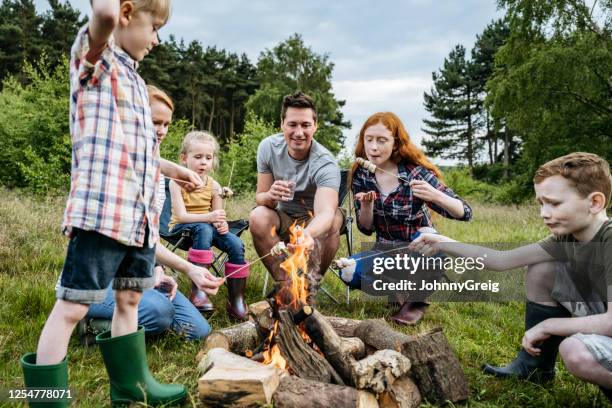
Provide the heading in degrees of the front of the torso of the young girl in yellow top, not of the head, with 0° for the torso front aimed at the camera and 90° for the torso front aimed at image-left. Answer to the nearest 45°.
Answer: approximately 315°

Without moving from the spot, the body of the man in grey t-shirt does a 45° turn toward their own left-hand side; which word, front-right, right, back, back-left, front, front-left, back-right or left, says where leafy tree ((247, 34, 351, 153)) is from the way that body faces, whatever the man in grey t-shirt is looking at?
back-left

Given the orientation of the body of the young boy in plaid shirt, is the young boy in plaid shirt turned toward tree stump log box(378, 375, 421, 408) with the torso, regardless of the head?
yes

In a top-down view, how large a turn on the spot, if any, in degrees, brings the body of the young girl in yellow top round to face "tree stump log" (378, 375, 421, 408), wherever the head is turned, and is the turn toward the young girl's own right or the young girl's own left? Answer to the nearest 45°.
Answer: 0° — they already face it

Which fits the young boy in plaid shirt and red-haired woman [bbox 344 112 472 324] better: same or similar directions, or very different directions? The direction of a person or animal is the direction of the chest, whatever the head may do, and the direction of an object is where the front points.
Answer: very different directions

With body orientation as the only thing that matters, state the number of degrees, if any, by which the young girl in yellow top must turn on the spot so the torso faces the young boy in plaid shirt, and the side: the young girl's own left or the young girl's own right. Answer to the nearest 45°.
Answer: approximately 45° to the young girl's own right

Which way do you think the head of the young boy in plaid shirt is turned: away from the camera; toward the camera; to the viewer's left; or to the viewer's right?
to the viewer's right

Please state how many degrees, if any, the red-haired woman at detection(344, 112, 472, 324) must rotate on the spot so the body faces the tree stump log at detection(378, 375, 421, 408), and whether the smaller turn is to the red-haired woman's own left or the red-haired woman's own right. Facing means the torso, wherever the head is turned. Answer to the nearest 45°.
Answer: approximately 45° to the red-haired woman's own left

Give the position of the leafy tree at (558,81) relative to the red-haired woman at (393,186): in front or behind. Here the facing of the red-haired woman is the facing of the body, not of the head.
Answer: behind

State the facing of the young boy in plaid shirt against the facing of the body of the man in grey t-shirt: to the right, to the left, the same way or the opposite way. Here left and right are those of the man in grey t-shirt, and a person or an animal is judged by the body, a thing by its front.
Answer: to the left

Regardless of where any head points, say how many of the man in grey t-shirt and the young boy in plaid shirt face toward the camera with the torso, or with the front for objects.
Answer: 1

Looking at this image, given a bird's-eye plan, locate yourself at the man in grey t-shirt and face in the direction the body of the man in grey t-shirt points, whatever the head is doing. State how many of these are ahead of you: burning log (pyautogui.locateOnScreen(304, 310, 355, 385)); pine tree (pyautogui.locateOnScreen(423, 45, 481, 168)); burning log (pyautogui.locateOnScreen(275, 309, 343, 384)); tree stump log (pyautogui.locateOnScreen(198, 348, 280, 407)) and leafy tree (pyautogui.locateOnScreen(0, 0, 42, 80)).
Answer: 3

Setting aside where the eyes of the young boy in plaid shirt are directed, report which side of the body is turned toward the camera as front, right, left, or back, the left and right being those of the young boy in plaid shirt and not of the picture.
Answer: right
